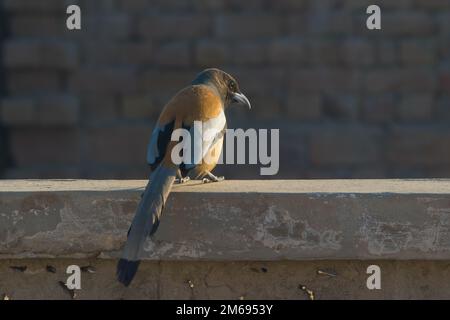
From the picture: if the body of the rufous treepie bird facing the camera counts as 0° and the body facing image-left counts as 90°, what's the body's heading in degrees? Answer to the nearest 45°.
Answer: approximately 225°
